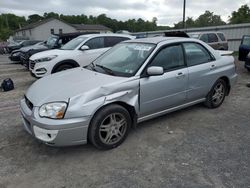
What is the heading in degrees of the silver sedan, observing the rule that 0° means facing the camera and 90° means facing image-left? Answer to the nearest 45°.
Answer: approximately 45°

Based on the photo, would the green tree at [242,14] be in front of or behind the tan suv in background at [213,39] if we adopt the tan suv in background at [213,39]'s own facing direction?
behind

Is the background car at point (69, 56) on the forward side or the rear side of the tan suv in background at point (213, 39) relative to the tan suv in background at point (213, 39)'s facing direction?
on the forward side

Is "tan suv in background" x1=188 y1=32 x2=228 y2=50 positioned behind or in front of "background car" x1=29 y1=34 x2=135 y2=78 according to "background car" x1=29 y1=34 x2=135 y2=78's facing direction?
behind

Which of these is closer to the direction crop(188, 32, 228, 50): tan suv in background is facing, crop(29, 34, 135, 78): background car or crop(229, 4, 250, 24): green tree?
the background car

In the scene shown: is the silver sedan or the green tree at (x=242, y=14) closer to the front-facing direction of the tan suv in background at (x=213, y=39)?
the silver sedan

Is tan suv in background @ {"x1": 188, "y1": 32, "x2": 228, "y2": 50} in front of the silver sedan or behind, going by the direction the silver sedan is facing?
behind

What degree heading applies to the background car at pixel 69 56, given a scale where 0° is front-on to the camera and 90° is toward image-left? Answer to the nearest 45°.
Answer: approximately 45°

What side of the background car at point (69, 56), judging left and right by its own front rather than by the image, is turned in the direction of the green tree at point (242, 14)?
back
